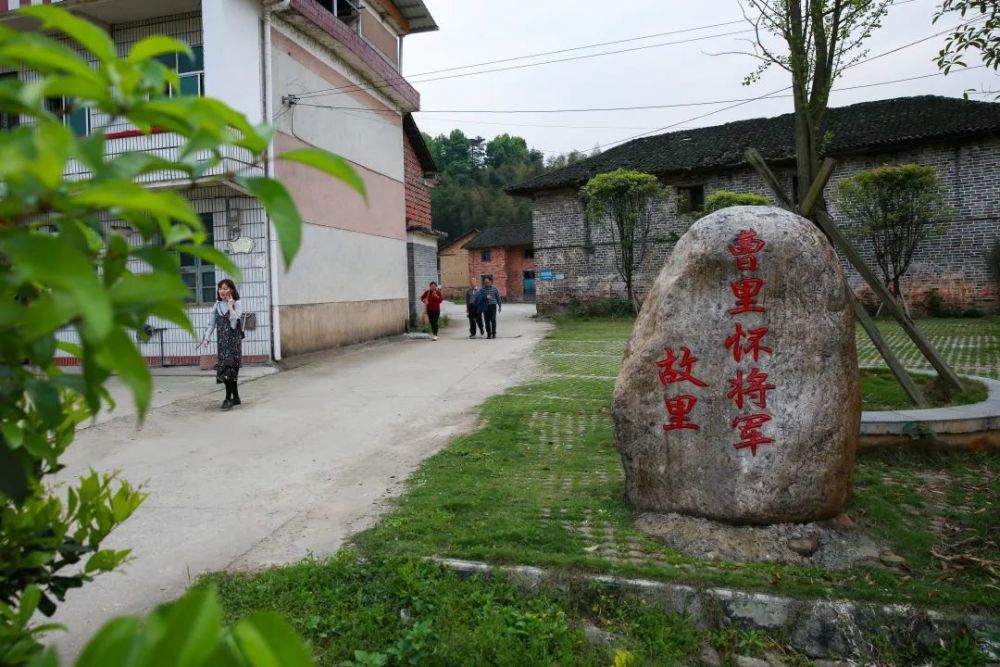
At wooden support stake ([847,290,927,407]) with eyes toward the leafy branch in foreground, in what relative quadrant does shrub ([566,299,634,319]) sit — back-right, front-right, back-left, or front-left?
back-right

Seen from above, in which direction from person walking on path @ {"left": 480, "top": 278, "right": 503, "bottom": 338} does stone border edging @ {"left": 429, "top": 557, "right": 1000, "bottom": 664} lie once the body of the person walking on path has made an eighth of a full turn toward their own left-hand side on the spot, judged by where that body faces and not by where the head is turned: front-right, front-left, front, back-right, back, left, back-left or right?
front-right

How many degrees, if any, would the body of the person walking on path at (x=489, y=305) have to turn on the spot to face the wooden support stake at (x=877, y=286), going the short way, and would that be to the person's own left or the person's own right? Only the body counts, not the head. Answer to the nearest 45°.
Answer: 0° — they already face it

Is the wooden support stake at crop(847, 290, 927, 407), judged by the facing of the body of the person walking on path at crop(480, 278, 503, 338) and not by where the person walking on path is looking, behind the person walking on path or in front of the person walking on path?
in front

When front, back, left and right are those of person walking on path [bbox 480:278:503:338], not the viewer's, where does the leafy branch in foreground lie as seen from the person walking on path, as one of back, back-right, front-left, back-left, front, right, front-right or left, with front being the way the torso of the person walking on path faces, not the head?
front

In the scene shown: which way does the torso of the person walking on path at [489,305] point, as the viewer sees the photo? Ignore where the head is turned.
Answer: toward the camera

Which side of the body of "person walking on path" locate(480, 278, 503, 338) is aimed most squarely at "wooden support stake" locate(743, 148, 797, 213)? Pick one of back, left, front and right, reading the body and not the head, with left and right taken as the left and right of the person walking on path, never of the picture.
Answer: front

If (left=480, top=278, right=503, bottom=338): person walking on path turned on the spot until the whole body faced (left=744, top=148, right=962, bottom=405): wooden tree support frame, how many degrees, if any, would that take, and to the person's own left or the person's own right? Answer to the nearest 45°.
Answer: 0° — they already face it

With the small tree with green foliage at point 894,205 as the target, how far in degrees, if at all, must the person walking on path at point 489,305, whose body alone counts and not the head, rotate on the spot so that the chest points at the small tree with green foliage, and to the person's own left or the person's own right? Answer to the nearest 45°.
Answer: approximately 90° to the person's own left

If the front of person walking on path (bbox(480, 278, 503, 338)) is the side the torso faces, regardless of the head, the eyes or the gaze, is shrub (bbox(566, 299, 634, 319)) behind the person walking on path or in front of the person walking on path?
behind

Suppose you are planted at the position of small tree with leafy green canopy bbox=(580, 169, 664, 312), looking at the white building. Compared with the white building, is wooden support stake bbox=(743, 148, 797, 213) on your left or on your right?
left

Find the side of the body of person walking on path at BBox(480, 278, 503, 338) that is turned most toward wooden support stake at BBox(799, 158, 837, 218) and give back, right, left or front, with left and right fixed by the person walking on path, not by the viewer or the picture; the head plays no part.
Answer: front

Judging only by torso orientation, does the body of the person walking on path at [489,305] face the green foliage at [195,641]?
yes
